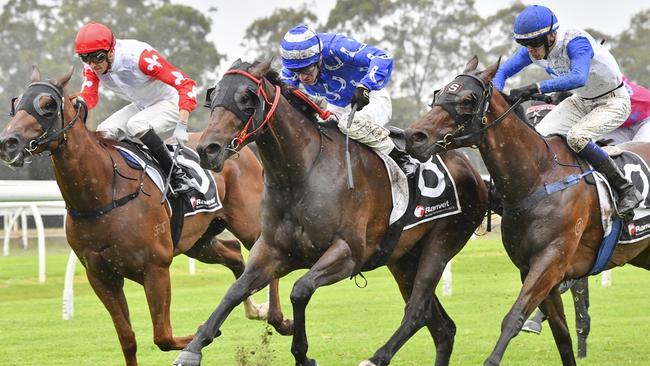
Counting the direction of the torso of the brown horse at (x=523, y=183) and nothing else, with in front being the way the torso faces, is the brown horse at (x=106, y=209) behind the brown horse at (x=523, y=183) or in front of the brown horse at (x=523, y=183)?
in front

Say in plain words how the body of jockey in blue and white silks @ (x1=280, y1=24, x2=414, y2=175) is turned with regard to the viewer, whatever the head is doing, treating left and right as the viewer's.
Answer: facing the viewer and to the left of the viewer

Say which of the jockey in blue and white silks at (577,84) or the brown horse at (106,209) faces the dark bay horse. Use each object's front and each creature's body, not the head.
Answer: the jockey in blue and white silks

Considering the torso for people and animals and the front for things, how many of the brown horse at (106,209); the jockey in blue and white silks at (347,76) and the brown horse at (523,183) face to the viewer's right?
0

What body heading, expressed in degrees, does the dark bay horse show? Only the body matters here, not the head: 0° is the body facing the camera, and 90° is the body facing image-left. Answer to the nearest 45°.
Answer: approximately 45°

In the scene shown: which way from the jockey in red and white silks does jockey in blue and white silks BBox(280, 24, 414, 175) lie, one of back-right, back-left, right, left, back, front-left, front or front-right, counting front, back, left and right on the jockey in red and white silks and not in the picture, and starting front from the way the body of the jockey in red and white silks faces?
left

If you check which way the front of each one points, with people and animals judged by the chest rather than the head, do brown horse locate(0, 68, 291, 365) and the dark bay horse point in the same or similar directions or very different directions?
same or similar directions

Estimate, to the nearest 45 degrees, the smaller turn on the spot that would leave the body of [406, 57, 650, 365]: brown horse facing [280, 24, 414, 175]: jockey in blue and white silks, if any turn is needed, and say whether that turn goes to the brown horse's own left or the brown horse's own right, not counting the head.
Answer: approximately 45° to the brown horse's own right

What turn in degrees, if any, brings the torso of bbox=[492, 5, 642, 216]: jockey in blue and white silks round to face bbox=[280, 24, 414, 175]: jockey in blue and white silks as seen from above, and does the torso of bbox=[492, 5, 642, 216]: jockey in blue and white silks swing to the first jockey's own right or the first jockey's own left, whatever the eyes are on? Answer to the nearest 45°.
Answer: approximately 45° to the first jockey's own right

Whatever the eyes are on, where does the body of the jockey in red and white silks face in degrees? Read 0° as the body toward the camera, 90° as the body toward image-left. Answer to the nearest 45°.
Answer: approximately 45°

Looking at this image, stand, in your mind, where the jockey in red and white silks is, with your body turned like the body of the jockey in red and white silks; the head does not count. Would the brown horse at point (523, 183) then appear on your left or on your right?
on your left
